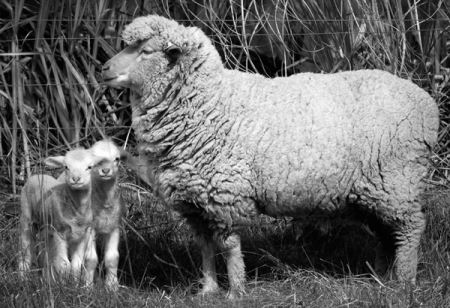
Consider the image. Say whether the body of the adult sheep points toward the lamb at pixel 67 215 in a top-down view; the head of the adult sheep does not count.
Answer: yes

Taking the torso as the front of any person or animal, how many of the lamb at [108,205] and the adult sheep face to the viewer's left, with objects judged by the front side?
1

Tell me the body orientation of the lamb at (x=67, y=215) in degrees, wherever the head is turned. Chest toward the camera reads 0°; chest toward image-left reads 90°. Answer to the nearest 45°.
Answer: approximately 315°

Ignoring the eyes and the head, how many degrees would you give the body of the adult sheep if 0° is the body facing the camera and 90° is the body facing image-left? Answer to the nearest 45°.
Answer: approximately 90°

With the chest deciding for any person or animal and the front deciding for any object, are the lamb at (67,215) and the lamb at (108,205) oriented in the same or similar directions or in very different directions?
same or similar directions

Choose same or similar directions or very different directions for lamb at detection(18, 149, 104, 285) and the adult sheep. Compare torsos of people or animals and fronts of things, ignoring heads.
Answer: very different directions

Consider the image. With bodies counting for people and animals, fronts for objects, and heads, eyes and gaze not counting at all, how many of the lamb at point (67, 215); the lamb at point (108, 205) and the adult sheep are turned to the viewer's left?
1

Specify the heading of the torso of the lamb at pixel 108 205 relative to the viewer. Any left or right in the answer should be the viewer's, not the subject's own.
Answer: facing the viewer and to the right of the viewer
